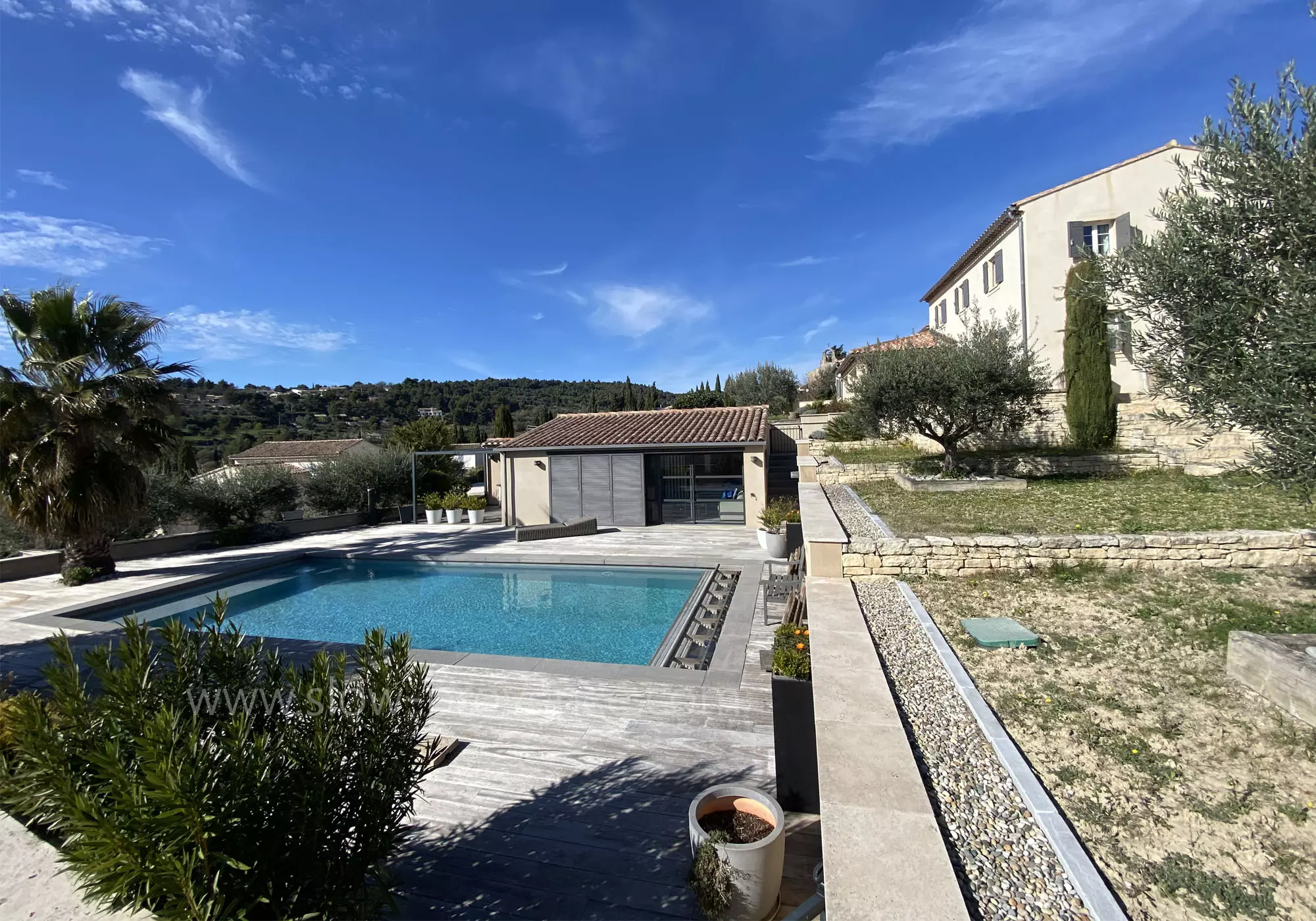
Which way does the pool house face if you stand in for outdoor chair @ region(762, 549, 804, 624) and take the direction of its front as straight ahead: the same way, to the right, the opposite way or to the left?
to the left

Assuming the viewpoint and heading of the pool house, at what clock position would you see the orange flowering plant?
The orange flowering plant is roughly at 12 o'clock from the pool house.

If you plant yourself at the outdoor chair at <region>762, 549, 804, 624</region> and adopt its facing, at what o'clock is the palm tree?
The palm tree is roughly at 12 o'clock from the outdoor chair.

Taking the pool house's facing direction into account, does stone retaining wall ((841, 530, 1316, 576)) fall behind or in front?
in front

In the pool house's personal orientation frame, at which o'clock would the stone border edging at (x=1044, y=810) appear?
The stone border edging is roughly at 12 o'clock from the pool house.

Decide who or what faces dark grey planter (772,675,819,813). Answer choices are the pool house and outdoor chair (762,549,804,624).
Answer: the pool house

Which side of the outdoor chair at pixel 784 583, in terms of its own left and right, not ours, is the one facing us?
left

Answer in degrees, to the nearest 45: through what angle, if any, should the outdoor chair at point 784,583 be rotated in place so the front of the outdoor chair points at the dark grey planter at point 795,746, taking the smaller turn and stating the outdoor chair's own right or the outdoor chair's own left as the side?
approximately 90° to the outdoor chair's own left

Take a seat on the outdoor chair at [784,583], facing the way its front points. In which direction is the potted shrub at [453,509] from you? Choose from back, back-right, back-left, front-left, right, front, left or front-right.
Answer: front-right

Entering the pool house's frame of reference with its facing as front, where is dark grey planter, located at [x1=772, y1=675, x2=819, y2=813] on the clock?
The dark grey planter is roughly at 12 o'clock from the pool house.

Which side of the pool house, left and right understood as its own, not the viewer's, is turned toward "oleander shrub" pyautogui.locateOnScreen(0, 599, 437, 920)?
front

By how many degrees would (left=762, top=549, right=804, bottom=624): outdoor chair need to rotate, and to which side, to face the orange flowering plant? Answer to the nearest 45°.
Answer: approximately 90° to its left

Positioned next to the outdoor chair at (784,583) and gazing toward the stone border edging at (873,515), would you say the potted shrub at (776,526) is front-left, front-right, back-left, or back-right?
front-left

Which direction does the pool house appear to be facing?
toward the camera

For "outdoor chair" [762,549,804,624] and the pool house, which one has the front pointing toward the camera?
the pool house

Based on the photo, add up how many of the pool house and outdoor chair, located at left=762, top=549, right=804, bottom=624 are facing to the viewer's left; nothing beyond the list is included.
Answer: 1

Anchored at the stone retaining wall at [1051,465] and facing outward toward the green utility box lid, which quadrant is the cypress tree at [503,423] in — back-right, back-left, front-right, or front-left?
back-right

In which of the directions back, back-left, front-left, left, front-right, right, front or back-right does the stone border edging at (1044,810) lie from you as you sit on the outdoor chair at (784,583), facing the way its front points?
left
